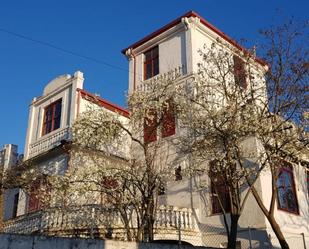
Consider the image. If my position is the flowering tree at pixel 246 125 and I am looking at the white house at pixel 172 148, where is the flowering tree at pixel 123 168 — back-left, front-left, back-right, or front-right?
front-left
